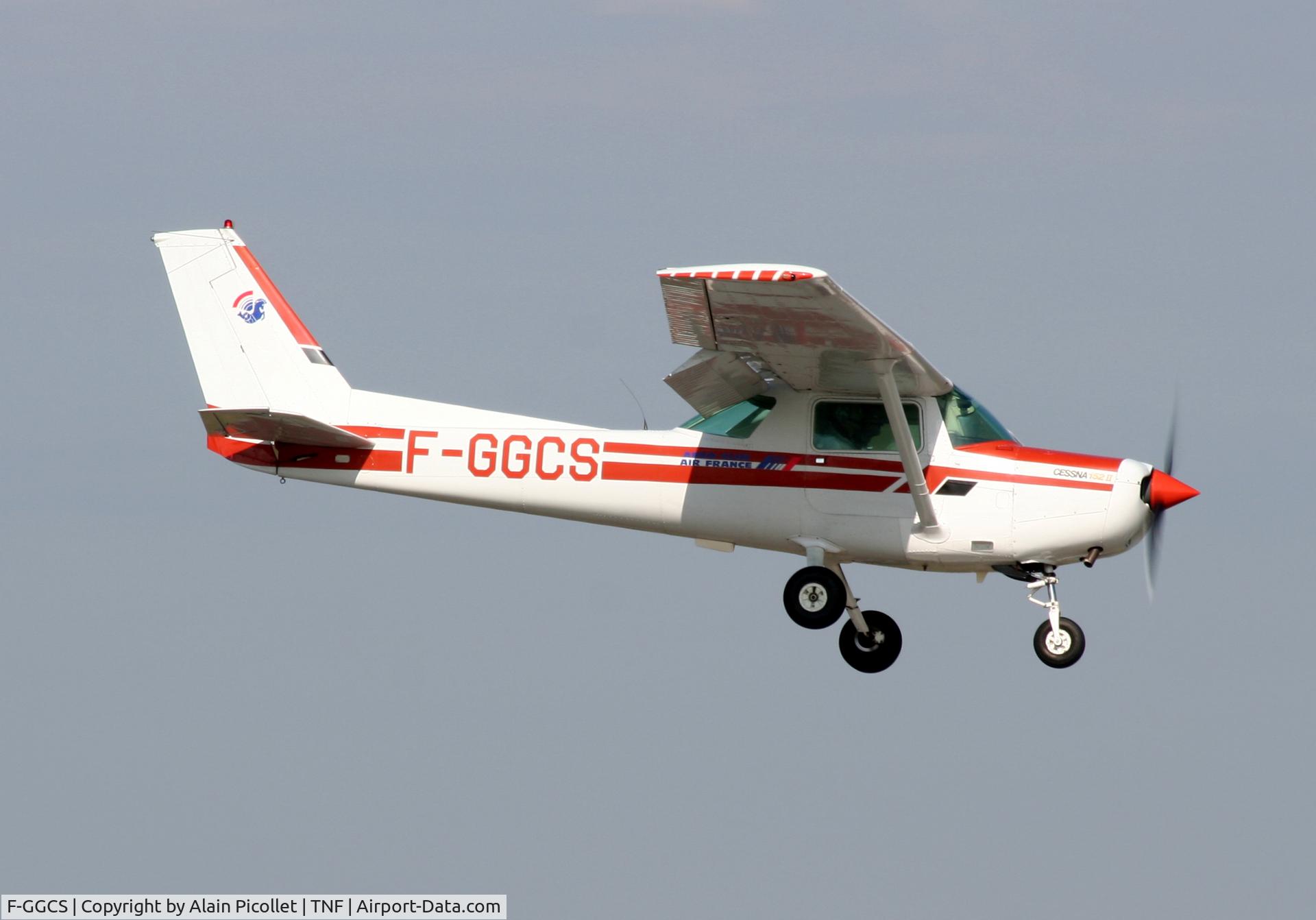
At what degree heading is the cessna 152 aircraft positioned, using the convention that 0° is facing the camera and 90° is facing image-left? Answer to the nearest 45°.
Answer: approximately 270°
